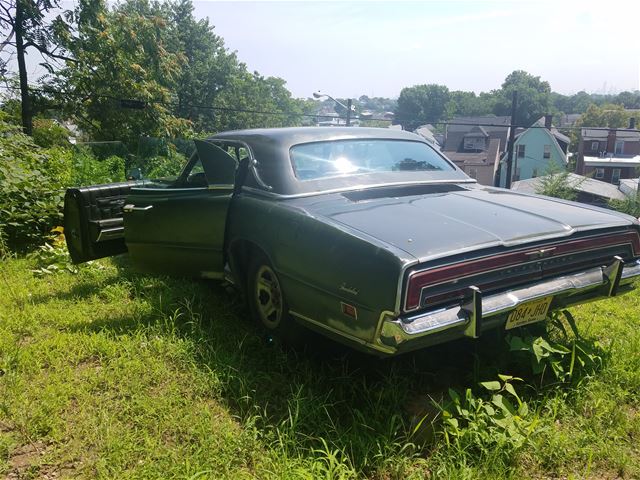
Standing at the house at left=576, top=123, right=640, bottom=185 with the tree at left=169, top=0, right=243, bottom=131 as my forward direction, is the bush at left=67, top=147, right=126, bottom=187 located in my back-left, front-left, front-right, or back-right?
front-left

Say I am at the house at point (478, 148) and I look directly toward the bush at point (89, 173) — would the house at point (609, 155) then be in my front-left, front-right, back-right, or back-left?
back-left

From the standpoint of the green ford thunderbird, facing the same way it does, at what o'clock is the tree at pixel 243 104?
The tree is roughly at 1 o'clock from the green ford thunderbird.

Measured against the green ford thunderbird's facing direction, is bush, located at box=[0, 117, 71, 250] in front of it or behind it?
in front

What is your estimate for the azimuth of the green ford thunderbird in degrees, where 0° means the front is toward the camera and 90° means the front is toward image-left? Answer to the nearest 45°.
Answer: approximately 135°

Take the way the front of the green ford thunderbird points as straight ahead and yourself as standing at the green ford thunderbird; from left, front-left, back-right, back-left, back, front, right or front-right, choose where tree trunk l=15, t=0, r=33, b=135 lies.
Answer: front

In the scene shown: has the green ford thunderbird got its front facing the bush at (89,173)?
yes

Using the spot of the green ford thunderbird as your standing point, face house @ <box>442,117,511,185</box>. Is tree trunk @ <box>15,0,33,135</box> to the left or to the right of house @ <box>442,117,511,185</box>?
left

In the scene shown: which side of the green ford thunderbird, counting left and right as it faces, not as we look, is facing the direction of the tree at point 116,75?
front

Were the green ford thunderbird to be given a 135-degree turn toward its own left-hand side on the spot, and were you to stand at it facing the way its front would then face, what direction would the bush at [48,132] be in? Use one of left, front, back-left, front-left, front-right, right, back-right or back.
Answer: back-right

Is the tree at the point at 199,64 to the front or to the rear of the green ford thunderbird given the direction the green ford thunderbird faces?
to the front

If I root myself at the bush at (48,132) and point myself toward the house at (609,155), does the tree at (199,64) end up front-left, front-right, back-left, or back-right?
front-left

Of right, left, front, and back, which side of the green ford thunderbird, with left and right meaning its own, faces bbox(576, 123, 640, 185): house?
right

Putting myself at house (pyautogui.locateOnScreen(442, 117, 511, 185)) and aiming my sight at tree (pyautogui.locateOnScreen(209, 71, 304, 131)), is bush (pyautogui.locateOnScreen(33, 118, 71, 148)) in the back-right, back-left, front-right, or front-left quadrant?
front-left
